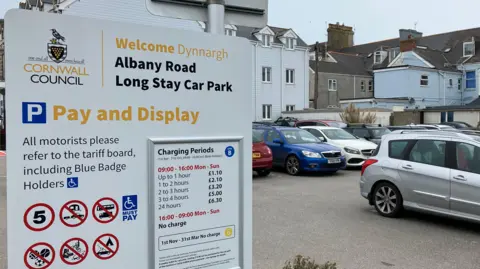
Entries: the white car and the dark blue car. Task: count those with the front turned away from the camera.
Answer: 0

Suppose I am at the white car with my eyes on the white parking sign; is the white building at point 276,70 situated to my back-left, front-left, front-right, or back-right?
back-right

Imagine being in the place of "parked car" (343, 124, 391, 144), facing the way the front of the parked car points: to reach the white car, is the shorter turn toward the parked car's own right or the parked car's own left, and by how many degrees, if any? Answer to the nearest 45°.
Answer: approximately 45° to the parked car's own right

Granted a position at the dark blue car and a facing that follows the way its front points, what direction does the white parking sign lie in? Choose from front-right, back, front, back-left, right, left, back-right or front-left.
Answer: front-right

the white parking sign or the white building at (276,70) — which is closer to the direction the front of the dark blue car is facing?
the white parking sign

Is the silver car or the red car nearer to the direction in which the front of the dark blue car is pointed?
the silver car

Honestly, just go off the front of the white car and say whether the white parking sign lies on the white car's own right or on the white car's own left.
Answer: on the white car's own right

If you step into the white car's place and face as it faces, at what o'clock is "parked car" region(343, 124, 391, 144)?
The parked car is roughly at 8 o'clock from the white car.

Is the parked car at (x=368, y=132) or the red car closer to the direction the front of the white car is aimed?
the red car

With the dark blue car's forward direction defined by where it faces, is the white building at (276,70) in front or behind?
behind

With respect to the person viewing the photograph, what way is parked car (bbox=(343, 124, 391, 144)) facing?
facing the viewer and to the right of the viewer
